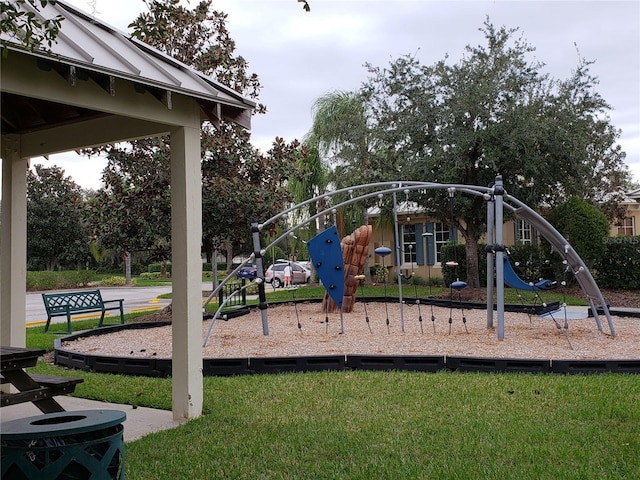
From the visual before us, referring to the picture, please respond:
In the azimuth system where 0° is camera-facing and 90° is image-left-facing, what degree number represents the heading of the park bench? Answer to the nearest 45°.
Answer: approximately 315°

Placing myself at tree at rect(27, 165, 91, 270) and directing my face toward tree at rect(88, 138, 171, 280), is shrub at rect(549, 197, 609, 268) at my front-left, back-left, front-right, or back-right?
front-left

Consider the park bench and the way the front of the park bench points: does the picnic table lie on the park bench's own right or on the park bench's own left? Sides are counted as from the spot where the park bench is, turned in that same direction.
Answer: on the park bench's own right

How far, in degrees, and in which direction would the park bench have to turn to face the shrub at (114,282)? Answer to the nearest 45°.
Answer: approximately 135° to its left

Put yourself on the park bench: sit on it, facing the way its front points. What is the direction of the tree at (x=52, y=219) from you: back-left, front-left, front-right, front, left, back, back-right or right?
back-left

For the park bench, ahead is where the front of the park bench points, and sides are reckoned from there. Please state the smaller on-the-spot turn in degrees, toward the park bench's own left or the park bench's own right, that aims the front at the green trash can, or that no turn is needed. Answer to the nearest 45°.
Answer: approximately 45° to the park bench's own right

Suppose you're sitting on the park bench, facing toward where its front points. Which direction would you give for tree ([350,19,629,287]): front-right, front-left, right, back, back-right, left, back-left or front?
front-left

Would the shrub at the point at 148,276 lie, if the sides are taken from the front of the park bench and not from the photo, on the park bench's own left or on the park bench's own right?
on the park bench's own left

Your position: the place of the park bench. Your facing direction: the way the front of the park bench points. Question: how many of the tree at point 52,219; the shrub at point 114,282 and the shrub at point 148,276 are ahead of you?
0

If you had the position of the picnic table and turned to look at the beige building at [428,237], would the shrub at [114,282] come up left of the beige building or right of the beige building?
left

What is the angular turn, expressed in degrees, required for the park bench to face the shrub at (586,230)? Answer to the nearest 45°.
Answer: approximately 45° to its left

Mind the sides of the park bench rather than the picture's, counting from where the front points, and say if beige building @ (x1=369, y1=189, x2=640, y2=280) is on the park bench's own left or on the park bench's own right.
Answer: on the park bench's own left
